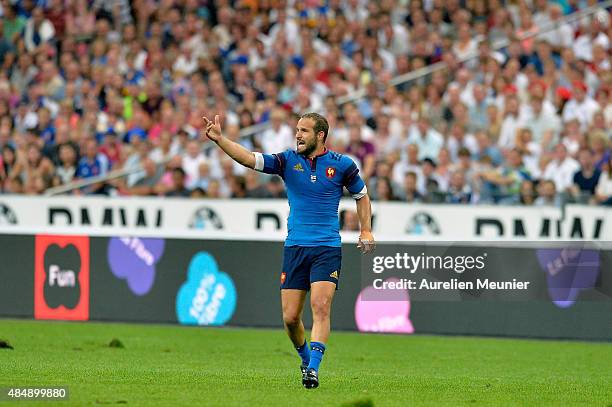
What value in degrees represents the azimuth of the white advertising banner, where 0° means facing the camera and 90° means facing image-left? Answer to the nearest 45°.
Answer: approximately 0°

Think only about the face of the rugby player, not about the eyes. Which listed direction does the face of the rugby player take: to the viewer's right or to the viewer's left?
to the viewer's left

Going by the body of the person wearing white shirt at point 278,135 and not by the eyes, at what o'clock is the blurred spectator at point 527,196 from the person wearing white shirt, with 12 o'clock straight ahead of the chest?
The blurred spectator is roughly at 10 o'clock from the person wearing white shirt.

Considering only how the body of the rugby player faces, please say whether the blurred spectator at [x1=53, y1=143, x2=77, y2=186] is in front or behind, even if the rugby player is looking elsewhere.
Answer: behind

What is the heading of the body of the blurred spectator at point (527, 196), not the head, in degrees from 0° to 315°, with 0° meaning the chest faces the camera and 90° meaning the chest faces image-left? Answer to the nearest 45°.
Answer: approximately 0°
